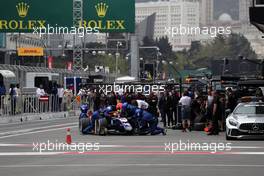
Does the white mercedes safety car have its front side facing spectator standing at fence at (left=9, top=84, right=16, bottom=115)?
no

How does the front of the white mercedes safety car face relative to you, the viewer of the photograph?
facing the viewer
